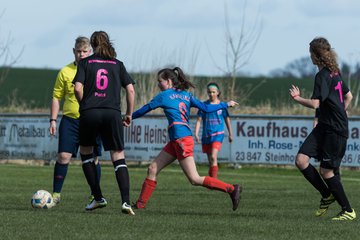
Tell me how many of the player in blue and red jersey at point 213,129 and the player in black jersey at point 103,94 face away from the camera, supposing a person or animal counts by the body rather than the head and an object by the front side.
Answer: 1

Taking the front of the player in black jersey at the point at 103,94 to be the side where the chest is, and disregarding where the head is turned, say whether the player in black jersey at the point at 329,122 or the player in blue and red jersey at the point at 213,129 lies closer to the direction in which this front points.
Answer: the player in blue and red jersey

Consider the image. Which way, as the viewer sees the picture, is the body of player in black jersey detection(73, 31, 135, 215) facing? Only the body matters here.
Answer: away from the camera

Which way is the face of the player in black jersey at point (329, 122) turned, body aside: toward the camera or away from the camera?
away from the camera
